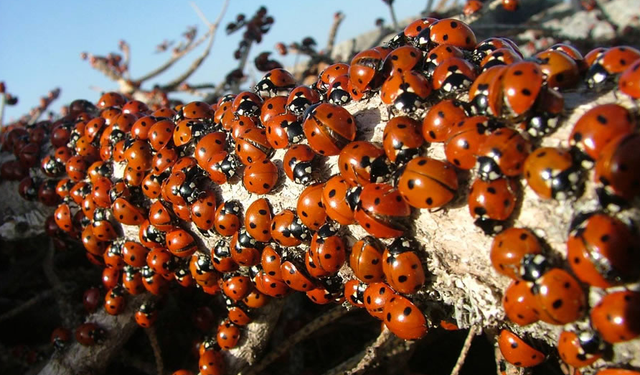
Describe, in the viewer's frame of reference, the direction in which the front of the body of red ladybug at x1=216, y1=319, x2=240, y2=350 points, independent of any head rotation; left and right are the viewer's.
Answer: facing away from the viewer

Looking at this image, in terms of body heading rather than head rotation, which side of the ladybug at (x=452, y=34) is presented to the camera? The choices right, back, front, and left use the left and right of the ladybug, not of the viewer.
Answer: left

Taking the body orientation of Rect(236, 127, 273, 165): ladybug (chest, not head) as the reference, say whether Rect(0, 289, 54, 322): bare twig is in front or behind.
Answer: in front

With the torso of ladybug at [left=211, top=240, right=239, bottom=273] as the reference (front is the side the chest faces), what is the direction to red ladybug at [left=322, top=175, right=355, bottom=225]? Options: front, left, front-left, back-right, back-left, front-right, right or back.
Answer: back-right

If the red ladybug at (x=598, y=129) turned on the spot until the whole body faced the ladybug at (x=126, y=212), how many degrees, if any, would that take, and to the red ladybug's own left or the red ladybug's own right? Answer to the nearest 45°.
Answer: approximately 45° to the red ladybug's own right
